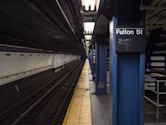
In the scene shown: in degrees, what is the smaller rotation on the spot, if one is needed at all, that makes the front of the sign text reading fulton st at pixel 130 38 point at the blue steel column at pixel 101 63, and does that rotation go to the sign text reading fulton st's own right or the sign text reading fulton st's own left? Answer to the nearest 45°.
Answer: approximately 180°

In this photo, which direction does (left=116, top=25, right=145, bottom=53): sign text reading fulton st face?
toward the camera
